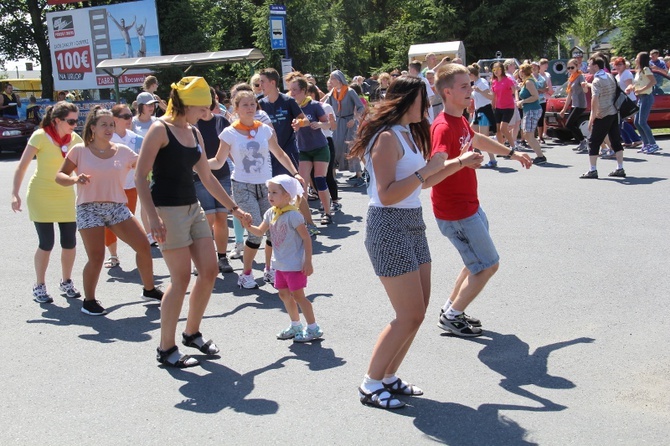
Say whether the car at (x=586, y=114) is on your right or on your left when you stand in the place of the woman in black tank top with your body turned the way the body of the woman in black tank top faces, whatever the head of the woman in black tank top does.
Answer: on your left

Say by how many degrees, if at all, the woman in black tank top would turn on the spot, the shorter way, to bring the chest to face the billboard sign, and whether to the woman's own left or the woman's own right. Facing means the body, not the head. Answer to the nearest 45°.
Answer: approximately 135° to the woman's own left

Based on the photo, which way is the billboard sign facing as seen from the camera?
toward the camera

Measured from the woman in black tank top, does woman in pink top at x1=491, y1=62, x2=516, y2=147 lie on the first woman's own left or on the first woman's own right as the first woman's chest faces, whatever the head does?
on the first woman's own left

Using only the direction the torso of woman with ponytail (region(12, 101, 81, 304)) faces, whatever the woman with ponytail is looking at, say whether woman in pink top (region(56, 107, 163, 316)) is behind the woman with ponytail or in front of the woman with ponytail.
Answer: in front

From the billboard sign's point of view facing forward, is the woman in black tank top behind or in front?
in front
